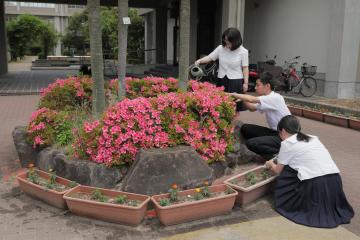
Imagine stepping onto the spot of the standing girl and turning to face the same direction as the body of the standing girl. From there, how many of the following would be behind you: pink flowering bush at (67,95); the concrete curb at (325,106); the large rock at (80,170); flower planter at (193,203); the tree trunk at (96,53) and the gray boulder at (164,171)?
1

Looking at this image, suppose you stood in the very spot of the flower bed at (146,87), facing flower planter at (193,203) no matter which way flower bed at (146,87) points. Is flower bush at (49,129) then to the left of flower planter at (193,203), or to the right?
right

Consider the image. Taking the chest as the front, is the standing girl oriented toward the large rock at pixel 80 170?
yes

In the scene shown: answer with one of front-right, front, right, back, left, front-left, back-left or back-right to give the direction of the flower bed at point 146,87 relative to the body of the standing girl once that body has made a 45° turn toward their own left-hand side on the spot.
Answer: right

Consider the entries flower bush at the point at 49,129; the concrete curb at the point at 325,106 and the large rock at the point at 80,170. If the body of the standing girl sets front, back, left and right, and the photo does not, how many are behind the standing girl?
1

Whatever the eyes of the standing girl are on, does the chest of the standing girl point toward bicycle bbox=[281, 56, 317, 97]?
no

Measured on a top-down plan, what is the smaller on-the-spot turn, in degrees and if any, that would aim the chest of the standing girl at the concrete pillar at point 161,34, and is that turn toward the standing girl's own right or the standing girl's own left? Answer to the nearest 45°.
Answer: approximately 135° to the standing girl's own right

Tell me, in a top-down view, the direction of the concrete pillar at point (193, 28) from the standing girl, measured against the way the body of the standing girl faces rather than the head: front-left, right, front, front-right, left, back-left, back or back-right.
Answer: back-right

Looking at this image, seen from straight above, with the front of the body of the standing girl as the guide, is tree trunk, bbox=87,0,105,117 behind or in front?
in front

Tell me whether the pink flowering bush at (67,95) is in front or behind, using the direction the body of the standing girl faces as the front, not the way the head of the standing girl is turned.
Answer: in front

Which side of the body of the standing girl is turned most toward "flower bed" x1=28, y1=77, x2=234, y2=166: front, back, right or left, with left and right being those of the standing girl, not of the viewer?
front

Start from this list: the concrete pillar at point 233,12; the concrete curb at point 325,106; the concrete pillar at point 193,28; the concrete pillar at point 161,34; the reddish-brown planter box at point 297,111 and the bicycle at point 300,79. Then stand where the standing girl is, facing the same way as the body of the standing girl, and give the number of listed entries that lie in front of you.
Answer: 0

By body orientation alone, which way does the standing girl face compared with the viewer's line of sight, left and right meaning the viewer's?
facing the viewer and to the left of the viewer

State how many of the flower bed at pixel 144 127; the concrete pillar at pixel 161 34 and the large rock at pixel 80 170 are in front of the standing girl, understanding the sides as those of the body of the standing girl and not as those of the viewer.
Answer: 2

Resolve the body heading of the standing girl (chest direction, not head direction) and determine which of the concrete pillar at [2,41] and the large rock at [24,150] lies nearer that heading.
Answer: the large rock

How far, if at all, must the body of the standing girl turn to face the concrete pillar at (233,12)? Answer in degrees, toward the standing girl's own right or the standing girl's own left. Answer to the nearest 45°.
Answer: approximately 135° to the standing girl's own right

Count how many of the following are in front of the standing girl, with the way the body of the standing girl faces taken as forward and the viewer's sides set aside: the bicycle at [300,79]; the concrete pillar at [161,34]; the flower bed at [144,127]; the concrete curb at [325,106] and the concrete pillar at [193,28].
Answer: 1

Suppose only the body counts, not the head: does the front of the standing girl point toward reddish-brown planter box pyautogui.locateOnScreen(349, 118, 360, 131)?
no

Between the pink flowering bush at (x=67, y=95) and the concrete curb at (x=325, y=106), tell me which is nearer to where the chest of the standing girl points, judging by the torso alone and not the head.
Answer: the pink flowering bush

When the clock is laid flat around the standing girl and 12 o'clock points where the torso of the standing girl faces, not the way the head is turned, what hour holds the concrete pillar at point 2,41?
The concrete pillar is roughly at 3 o'clock from the standing girl.
